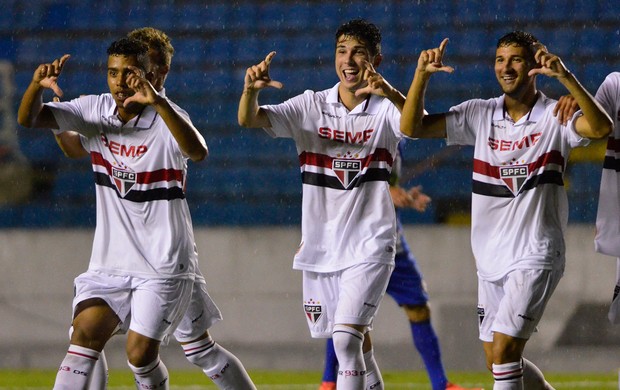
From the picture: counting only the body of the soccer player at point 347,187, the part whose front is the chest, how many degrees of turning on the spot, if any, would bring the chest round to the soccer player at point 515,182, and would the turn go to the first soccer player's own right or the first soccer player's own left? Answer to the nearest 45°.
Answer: approximately 90° to the first soccer player's own left

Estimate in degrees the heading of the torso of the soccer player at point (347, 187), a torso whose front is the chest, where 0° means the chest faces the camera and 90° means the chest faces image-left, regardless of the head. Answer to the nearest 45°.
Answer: approximately 0°

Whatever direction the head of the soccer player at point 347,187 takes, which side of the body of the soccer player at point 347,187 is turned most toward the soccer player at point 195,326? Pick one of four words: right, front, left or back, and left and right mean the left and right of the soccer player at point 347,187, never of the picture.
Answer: right

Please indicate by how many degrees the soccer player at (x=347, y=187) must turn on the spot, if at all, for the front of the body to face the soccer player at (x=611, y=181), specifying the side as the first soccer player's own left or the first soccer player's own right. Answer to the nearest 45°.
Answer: approximately 90° to the first soccer player's own left
